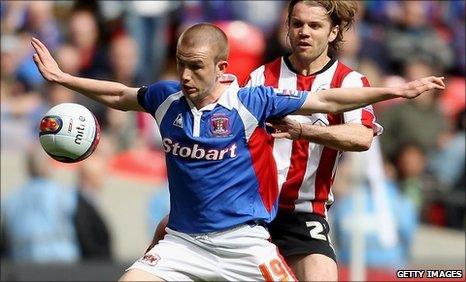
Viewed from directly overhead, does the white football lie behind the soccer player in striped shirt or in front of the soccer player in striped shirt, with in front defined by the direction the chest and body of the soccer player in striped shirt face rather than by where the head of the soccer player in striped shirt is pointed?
in front

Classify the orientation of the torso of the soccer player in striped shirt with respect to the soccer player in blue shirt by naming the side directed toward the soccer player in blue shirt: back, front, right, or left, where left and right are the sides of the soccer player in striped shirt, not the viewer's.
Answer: front

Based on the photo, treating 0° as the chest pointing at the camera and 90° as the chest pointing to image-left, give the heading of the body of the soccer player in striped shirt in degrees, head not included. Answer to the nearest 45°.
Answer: approximately 45°

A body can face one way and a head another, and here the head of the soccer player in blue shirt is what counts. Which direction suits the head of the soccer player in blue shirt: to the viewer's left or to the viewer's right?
to the viewer's left
